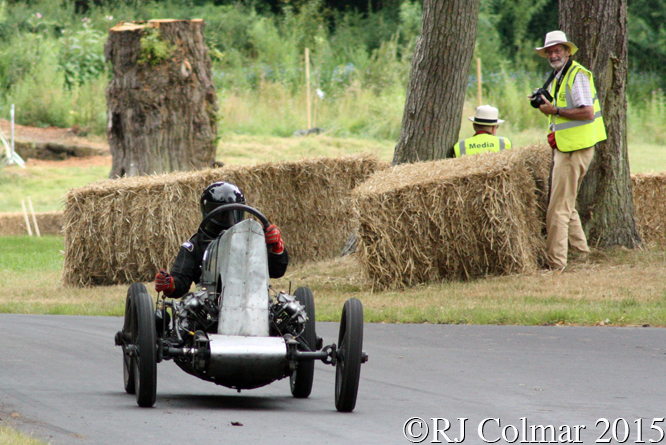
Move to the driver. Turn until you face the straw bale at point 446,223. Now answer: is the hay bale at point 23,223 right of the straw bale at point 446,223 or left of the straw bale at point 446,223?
left

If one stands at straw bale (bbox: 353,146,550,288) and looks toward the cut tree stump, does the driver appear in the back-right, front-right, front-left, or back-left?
back-left

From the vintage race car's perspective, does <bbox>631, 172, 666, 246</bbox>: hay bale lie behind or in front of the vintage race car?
behind

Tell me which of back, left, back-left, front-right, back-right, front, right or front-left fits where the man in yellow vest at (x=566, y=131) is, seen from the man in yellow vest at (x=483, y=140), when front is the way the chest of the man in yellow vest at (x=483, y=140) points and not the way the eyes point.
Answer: back-right

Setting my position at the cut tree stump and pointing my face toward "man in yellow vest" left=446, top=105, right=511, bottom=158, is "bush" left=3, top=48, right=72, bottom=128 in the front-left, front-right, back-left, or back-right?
back-left

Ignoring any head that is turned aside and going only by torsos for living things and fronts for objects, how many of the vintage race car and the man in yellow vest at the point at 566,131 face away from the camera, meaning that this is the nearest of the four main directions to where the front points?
0

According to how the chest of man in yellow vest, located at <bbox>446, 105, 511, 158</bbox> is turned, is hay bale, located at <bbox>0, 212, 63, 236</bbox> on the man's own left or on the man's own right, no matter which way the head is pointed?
on the man's own left

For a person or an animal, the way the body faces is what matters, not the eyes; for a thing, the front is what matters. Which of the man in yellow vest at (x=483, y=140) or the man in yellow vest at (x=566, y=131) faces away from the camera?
the man in yellow vest at (x=483, y=140)

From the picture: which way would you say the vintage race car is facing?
toward the camera

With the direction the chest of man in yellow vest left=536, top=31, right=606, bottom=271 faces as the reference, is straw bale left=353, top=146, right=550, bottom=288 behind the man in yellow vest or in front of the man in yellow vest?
in front

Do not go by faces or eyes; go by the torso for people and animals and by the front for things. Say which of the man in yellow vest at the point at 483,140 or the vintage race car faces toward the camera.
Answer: the vintage race car

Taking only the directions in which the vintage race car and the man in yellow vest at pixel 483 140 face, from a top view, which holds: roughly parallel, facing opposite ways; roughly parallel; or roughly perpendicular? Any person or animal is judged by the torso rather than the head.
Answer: roughly parallel, facing opposite ways

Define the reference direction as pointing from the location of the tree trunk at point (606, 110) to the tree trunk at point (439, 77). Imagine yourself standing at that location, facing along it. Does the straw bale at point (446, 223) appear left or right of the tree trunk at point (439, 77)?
left

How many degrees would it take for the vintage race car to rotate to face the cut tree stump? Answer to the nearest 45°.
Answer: approximately 180°

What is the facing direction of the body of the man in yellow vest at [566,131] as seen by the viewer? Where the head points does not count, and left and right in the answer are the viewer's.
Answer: facing the viewer and to the left of the viewer

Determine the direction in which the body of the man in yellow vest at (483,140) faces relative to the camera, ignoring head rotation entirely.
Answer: away from the camera

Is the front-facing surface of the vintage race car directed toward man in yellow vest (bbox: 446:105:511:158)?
no
